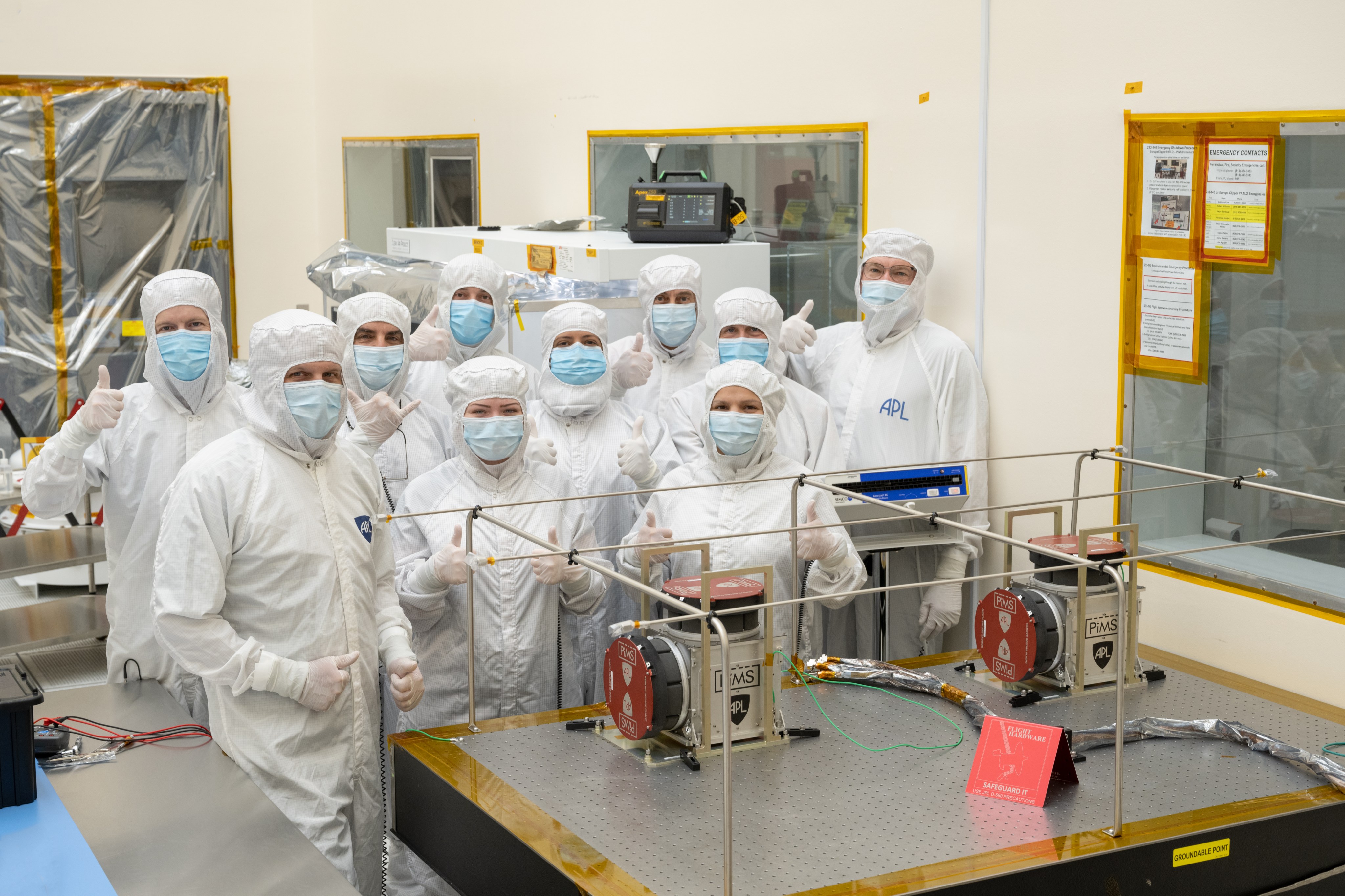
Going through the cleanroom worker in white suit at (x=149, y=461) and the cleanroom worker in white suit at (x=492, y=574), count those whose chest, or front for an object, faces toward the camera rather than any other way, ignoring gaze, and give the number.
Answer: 2

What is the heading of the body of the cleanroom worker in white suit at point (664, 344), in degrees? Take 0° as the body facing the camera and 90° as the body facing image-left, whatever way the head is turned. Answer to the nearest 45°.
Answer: approximately 0°

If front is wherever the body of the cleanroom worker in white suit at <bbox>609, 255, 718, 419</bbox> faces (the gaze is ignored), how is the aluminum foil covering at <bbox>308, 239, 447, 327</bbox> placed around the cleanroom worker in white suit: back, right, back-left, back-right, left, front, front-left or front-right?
back-right

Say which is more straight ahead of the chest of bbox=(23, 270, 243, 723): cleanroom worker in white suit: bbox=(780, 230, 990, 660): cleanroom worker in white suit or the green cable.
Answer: the green cable

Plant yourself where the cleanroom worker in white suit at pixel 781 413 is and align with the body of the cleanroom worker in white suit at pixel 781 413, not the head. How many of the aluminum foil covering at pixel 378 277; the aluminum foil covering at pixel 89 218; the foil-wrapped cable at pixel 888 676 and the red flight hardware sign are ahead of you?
2

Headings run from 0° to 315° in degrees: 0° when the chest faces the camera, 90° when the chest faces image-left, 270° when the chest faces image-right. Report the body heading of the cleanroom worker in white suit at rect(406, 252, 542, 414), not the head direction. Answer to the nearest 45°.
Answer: approximately 0°

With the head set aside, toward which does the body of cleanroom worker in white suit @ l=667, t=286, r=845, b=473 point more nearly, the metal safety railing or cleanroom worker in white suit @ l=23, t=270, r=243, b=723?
the metal safety railing
